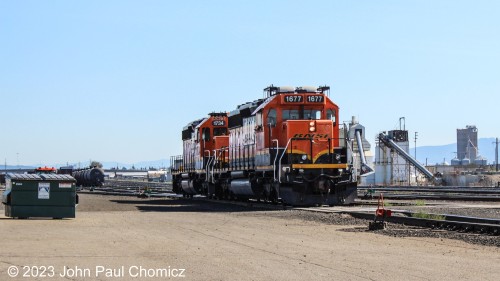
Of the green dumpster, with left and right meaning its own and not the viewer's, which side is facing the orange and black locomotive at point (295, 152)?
left

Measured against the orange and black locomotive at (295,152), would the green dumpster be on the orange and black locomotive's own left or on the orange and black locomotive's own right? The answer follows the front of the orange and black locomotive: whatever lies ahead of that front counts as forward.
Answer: on the orange and black locomotive's own right

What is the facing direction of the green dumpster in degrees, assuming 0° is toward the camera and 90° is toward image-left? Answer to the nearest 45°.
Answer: approximately 0°

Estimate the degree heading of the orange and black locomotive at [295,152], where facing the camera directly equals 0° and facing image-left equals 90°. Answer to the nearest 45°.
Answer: approximately 315°
